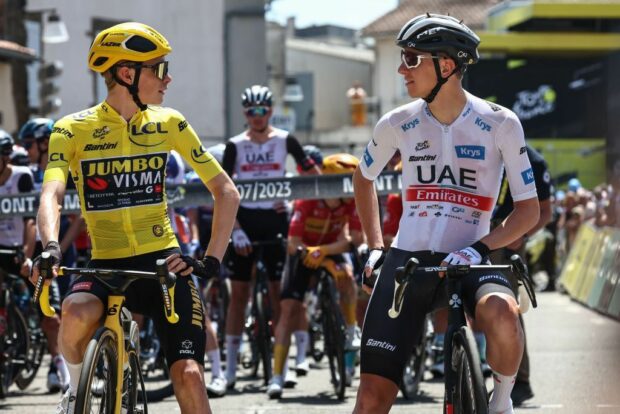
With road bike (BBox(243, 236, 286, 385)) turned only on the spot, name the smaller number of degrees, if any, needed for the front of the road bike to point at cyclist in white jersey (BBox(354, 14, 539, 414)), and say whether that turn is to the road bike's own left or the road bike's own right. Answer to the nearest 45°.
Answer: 0° — it already faces them

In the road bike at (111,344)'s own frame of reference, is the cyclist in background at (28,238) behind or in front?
behind

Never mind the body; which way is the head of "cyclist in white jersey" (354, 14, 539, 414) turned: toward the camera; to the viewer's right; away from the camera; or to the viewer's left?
to the viewer's left

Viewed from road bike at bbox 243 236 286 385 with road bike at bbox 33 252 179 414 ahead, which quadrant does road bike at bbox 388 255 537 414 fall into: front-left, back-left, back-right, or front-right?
front-left

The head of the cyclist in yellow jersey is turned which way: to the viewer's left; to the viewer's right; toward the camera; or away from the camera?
to the viewer's right

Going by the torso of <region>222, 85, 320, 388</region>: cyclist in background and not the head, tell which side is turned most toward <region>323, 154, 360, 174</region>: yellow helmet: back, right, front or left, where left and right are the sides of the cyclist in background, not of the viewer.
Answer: left

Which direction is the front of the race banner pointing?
toward the camera

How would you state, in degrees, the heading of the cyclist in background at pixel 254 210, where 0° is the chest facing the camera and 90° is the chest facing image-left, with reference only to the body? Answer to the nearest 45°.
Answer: approximately 0°

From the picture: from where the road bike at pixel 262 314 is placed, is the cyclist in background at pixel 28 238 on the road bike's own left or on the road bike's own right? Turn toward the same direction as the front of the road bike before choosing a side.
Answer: on the road bike's own right

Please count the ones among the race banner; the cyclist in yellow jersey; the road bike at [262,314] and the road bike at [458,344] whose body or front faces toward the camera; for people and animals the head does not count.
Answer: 4

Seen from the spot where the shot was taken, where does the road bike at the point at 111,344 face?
facing the viewer

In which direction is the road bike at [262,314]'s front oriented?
toward the camera

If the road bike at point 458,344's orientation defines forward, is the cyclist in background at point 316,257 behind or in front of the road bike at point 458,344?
behind
